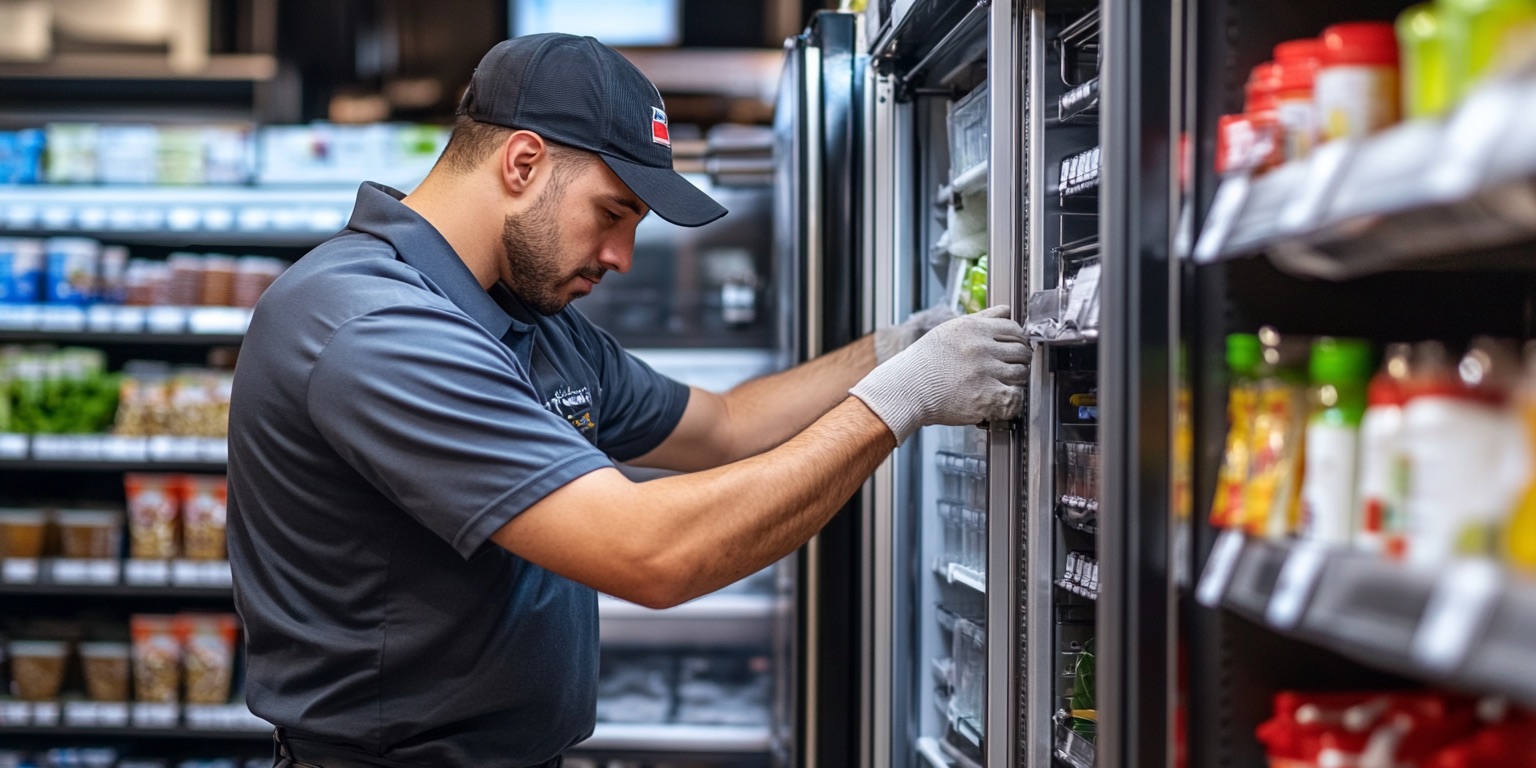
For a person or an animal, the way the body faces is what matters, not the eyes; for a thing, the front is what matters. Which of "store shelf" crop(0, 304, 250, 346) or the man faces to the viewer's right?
the man

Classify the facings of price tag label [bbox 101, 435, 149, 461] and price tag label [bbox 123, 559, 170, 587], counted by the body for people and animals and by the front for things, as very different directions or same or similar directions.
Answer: same or similar directions

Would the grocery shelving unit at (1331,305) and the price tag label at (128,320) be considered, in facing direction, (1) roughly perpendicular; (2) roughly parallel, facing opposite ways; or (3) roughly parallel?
roughly perpendicular

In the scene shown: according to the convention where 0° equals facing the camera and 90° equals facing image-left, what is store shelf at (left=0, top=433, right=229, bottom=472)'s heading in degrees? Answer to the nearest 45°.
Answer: approximately 0°

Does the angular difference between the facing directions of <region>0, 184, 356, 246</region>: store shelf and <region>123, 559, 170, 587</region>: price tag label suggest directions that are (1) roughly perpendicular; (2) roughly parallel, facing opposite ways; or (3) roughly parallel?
roughly parallel

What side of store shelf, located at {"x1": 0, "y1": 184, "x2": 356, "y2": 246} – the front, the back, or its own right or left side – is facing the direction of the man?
front

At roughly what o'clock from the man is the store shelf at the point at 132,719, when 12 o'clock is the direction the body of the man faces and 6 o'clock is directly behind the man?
The store shelf is roughly at 8 o'clock from the man.

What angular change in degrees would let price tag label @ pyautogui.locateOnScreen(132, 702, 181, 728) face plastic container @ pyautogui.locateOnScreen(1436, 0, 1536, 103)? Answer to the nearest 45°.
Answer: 0° — it already faces it

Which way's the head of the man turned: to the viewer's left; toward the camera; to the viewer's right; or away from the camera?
to the viewer's right

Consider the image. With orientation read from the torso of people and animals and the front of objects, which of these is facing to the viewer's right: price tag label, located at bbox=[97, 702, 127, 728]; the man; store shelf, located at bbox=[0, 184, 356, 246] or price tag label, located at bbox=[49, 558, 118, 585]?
the man

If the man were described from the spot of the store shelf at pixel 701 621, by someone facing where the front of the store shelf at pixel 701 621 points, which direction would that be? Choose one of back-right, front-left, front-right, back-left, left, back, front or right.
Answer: front

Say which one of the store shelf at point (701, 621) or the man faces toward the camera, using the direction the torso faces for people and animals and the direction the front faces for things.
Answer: the store shelf

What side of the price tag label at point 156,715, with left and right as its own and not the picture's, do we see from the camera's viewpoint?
front

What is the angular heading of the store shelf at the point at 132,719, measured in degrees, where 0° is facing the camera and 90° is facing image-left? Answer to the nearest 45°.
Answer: approximately 0°

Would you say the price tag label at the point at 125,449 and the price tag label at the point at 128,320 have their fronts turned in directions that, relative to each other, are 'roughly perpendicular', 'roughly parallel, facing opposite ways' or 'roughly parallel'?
roughly parallel

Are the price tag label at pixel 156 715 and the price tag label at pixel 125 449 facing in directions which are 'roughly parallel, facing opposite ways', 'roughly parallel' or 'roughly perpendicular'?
roughly parallel

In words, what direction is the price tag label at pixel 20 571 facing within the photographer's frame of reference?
facing the viewer

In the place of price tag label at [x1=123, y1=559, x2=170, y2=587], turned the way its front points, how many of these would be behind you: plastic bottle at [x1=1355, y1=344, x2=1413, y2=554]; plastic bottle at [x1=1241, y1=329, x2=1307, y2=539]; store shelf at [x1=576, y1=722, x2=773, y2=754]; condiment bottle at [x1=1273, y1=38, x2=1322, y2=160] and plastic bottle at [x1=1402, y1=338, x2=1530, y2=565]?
0
